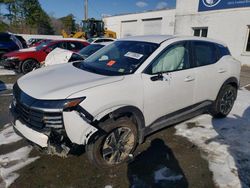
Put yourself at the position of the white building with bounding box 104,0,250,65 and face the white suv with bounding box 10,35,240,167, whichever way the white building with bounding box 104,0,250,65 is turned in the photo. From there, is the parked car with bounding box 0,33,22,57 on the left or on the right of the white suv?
right

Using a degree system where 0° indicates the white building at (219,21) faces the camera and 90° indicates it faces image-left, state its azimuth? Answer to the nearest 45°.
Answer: approximately 45°

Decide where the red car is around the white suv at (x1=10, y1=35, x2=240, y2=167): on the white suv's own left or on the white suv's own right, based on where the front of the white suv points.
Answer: on the white suv's own right

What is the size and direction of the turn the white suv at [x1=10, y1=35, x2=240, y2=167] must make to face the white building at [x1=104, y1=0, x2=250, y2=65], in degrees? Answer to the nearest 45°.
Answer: approximately 180°

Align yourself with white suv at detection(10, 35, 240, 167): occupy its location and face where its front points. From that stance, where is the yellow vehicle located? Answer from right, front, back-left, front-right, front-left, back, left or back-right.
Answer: back-right

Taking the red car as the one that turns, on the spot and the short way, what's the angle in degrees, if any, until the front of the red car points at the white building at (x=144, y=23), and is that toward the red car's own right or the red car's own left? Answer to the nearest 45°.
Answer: approximately 180°
